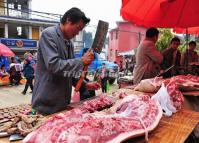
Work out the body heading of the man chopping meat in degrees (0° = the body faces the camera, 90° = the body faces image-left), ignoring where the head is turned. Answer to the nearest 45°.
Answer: approximately 270°

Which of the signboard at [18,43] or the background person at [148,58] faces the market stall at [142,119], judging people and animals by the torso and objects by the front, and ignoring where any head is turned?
the signboard

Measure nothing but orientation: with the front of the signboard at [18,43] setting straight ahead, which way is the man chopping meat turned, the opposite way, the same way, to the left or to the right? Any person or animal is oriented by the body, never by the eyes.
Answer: to the left

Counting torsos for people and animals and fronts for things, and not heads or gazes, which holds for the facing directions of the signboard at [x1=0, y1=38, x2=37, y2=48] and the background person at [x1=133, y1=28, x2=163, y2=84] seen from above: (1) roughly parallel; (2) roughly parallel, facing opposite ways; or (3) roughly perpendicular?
roughly perpendicular

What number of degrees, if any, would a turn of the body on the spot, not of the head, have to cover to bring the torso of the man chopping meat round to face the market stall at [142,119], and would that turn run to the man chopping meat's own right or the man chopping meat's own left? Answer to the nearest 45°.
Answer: approximately 45° to the man chopping meat's own right

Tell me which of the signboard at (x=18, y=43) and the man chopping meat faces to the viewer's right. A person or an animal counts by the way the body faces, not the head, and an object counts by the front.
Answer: the man chopping meat
